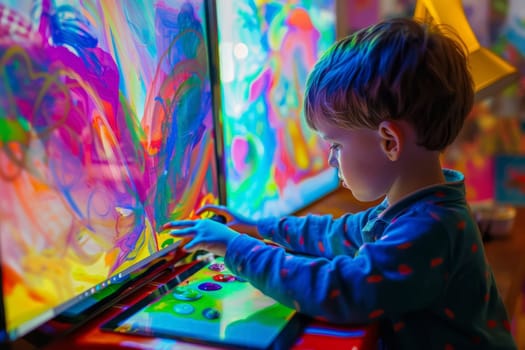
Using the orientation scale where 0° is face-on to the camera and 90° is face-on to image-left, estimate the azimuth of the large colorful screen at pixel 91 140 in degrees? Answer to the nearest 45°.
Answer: approximately 315°

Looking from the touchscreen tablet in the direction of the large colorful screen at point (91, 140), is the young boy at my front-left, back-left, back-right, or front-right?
back-right

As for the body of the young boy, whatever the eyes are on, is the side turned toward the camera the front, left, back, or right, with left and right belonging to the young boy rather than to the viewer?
left

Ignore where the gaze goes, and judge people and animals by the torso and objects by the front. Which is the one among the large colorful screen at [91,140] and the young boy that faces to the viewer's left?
the young boy

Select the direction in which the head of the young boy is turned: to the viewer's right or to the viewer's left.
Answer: to the viewer's left

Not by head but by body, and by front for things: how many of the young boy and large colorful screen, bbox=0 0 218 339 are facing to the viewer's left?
1

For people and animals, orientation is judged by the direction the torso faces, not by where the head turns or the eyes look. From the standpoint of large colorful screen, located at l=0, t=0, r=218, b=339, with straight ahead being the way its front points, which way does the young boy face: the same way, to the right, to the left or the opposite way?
the opposite way
